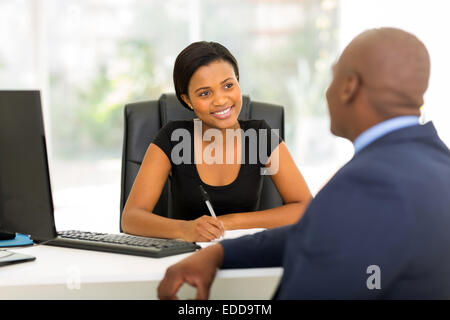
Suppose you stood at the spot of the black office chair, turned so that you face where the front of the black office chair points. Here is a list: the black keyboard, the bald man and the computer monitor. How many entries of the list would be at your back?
0

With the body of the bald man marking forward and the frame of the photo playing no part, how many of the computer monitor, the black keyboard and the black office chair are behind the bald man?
0

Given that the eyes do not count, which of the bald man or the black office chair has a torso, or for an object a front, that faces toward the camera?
the black office chair

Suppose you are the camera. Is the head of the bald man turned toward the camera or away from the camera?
away from the camera

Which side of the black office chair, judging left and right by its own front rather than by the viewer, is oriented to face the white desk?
front

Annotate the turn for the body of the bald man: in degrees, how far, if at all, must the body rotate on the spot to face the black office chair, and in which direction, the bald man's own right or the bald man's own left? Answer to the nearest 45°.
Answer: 0° — they already face it

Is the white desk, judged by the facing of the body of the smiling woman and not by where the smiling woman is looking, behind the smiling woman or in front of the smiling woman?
in front

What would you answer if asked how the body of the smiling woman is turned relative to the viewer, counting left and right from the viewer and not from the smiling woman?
facing the viewer

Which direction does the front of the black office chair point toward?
toward the camera

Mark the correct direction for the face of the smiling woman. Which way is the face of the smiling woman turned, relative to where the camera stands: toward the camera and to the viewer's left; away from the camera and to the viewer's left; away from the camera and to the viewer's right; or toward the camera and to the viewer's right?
toward the camera and to the viewer's right

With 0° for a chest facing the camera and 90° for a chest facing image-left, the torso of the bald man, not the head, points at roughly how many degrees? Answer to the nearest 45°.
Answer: approximately 135°

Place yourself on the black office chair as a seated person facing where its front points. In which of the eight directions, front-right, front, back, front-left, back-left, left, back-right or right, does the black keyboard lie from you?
front
